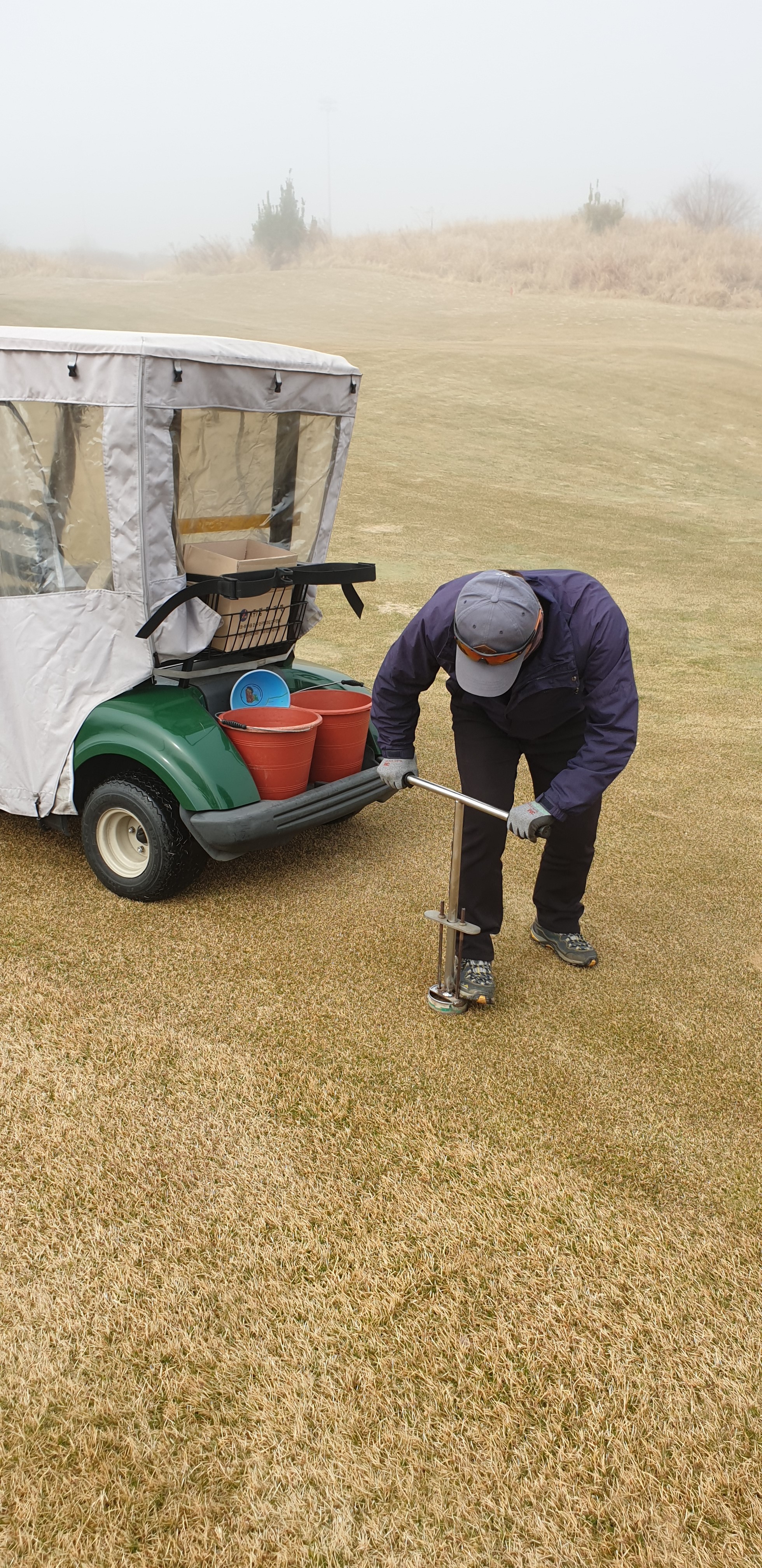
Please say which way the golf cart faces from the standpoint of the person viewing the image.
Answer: facing away from the viewer and to the left of the viewer

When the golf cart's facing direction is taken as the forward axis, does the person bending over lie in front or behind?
behind
